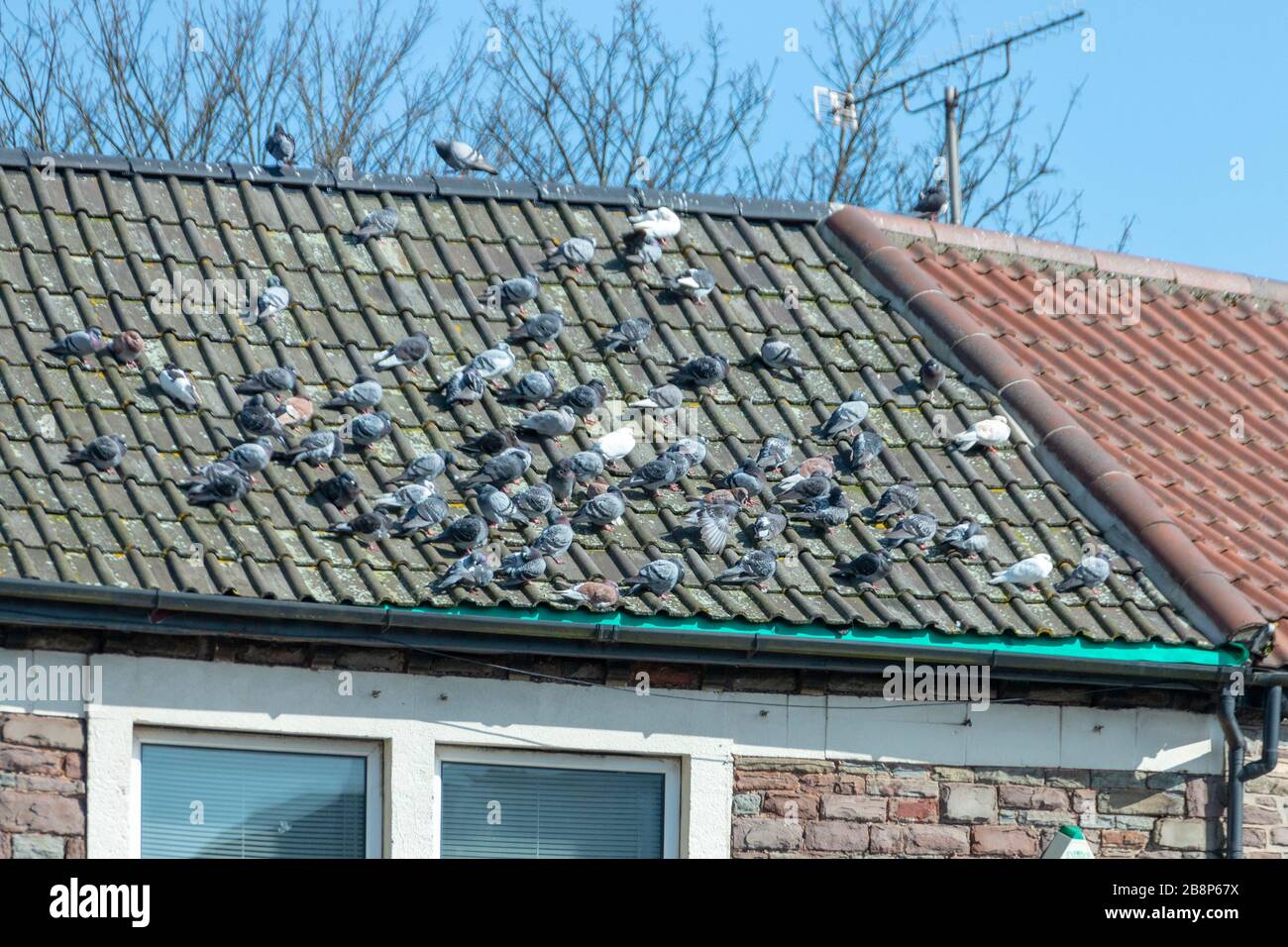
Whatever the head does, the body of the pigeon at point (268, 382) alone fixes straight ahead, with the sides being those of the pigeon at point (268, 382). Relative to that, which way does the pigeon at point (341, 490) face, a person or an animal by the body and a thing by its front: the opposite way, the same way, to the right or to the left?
the same way

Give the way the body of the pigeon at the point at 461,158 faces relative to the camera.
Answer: to the viewer's left

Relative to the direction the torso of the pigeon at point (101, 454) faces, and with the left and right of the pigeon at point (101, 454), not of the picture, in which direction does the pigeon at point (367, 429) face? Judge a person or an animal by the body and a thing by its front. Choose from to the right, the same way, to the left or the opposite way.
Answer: the same way

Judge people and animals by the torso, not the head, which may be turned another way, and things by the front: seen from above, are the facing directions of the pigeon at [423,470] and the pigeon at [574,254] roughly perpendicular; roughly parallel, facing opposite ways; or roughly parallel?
roughly parallel

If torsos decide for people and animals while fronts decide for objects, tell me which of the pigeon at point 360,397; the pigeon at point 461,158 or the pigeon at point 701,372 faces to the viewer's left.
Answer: the pigeon at point 461,158
